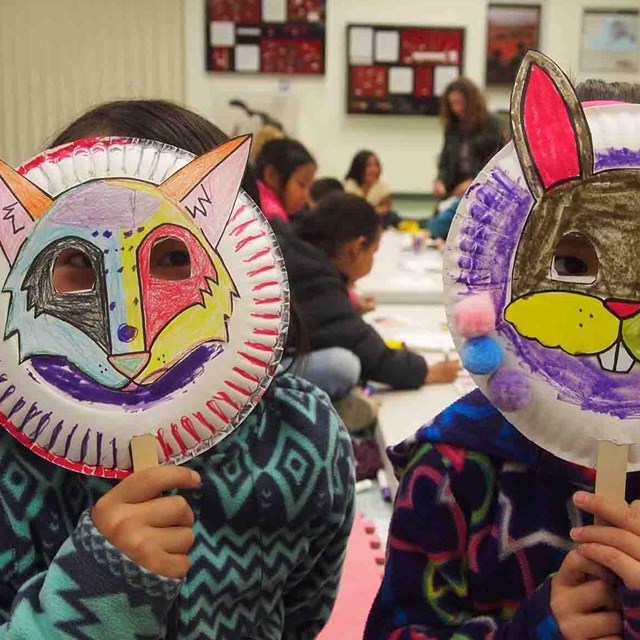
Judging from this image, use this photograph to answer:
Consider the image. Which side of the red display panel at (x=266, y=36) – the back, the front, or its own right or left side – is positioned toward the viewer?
front

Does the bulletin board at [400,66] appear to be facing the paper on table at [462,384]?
yes

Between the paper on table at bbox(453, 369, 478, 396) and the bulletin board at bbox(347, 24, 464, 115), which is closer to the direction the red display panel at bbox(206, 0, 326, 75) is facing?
the paper on table

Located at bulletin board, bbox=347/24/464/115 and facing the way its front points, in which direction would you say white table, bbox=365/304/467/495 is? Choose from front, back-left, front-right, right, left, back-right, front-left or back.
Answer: front

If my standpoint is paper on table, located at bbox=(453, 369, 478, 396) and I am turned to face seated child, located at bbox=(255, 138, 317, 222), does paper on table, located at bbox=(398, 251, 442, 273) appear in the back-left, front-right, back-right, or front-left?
front-right

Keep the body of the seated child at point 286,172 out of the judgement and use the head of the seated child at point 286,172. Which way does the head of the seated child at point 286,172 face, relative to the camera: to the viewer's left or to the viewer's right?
to the viewer's right

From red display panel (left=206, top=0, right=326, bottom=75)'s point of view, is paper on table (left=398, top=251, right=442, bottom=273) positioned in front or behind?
in front

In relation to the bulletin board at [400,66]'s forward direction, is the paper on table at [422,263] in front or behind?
in front

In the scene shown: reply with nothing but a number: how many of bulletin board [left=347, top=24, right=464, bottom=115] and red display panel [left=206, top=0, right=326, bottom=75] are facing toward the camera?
2

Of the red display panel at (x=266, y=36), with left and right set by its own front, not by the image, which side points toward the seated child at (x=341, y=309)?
front

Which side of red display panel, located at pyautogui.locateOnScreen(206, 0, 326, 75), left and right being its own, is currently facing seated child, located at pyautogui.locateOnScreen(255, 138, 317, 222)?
front

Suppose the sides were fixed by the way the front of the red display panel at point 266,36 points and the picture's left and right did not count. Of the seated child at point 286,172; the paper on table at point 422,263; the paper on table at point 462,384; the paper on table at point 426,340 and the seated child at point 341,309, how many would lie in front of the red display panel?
5

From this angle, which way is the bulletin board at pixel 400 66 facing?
toward the camera

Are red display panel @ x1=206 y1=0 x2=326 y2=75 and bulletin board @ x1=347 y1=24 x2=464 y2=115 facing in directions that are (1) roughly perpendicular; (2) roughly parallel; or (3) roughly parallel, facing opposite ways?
roughly parallel

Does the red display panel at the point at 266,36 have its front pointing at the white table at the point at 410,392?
yes

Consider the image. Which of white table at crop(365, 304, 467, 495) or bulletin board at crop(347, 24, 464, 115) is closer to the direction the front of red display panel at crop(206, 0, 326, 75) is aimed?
the white table
